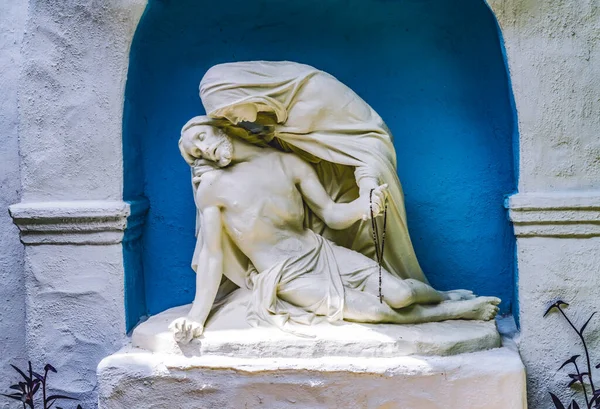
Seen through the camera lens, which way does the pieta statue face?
facing the viewer
